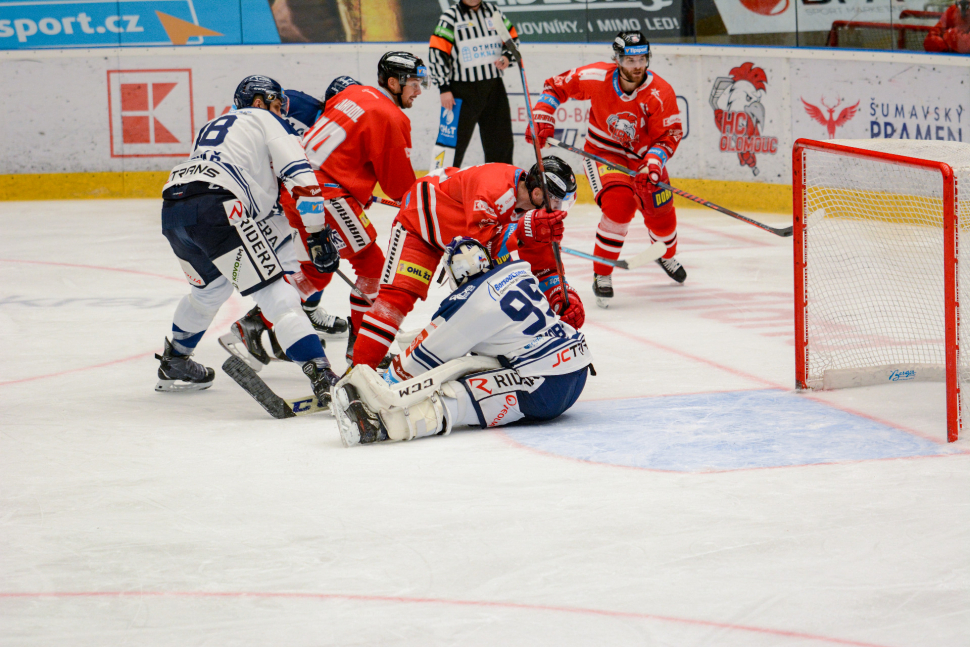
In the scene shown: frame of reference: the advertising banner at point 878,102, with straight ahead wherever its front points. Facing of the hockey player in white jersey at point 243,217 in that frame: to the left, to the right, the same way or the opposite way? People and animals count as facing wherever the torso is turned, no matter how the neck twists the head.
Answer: the opposite way

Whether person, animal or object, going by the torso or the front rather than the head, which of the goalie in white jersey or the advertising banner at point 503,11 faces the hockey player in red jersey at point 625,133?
the advertising banner

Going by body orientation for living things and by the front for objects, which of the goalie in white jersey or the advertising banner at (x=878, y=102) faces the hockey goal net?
the advertising banner

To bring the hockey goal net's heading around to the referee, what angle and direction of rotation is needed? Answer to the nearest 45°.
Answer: approximately 90° to its right

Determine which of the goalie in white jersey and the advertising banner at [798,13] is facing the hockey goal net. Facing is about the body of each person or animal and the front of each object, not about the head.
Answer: the advertising banner

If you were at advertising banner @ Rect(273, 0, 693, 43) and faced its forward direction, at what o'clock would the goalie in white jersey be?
The goalie in white jersey is roughly at 12 o'clock from the advertising banner.

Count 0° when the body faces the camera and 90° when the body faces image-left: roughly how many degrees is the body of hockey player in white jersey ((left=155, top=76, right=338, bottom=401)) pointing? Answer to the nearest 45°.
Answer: approximately 225°

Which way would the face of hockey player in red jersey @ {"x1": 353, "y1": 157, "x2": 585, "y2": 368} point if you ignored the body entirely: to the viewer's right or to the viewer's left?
to the viewer's right

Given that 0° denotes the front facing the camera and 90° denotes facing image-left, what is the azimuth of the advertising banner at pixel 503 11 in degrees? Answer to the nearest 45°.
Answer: approximately 0°

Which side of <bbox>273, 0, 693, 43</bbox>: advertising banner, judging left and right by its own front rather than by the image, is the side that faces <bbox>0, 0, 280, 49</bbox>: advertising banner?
right
